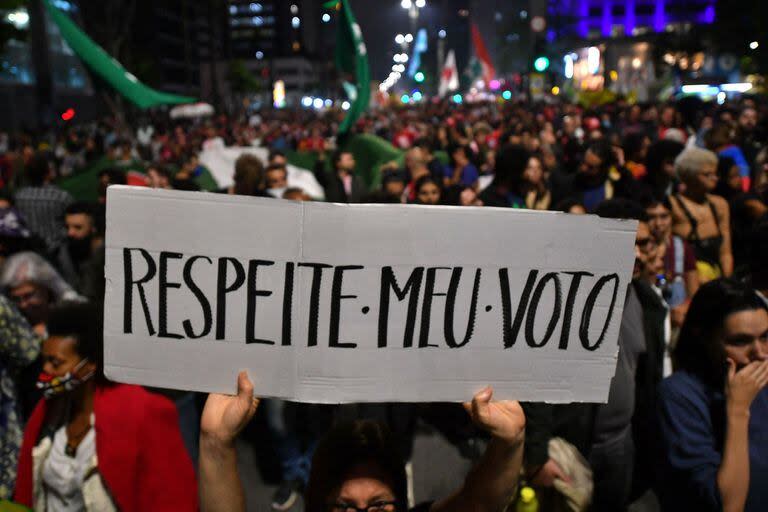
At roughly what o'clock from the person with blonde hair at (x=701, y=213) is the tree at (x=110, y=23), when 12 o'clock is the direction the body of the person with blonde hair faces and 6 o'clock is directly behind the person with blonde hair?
The tree is roughly at 6 o'clock from the person with blonde hair.

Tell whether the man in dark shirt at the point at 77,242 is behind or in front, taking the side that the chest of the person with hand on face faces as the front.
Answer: behind

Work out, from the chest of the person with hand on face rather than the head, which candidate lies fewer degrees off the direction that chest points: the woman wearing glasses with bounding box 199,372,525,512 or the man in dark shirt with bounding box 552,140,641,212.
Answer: the woman wearing glasses

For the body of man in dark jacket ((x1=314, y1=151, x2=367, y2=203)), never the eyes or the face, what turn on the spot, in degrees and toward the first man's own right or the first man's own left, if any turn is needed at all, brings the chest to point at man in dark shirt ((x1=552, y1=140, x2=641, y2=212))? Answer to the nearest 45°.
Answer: approximately 45° to the first man's own left

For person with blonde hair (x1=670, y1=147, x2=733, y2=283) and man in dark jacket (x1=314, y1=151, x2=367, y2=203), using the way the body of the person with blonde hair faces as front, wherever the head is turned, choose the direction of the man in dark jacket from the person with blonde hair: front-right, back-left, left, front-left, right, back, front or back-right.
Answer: back

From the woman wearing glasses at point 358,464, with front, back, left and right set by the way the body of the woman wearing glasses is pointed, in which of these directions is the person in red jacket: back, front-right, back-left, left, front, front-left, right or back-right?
back-right

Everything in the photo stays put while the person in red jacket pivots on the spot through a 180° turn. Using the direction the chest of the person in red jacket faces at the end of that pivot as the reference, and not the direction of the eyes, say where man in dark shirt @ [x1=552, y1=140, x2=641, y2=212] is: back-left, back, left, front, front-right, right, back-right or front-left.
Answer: front

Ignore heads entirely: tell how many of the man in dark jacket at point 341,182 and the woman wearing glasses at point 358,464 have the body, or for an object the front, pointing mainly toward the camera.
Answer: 2

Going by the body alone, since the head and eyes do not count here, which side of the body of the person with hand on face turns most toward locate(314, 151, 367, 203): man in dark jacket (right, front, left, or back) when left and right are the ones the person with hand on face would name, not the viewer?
back

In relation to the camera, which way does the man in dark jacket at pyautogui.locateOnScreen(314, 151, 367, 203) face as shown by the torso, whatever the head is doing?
toward the camera

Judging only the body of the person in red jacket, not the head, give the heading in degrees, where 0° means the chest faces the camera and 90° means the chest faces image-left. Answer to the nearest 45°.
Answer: approximately 45°
